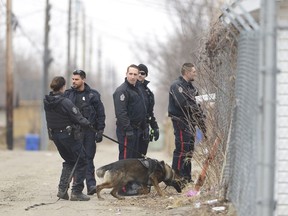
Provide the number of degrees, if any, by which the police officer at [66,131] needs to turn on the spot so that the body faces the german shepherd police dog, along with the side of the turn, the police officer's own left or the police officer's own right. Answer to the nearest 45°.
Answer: approximately 45° to the police officer's own right

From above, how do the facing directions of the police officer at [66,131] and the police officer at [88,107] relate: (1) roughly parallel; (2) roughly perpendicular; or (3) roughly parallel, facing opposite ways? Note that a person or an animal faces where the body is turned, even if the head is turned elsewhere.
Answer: roughly parallel, facing opposite ways

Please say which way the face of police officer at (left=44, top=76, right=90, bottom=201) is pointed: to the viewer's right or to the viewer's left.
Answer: to the viewer's right

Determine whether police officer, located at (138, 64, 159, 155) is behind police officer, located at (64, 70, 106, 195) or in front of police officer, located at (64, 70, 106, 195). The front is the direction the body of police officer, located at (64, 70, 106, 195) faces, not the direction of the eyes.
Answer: behind

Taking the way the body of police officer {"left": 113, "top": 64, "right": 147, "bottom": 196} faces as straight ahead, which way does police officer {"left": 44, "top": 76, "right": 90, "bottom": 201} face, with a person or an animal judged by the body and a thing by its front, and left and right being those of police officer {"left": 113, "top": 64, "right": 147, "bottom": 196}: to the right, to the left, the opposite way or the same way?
to the left

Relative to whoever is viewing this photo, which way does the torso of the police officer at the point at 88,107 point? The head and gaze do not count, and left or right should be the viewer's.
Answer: facing the viewer and to the left of the viewer

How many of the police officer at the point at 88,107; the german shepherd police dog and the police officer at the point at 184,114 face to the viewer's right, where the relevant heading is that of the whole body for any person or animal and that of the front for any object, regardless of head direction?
2

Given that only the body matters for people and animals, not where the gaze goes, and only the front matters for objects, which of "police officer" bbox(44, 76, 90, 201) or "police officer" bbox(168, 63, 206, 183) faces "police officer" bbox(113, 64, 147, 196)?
"police officer" bbox(44, 76, 90, 201)

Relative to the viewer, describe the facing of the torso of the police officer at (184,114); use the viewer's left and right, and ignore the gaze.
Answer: facing to the right of the viewer

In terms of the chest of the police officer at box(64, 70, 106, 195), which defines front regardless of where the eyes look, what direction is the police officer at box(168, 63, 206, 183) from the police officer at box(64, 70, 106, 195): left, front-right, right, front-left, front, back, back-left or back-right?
back-left

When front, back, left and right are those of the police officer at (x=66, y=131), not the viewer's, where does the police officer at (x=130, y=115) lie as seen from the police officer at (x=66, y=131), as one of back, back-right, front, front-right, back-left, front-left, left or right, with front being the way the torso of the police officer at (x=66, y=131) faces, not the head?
front

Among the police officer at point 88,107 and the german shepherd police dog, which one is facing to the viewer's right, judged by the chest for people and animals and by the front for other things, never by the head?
the german shepherd police dog

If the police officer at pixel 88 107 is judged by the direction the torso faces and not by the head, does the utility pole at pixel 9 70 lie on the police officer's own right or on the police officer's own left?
on the police officer's own right

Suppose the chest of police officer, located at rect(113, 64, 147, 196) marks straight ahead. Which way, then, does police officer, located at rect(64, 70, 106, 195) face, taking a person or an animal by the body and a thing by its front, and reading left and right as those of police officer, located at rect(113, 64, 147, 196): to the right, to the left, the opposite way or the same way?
to the right

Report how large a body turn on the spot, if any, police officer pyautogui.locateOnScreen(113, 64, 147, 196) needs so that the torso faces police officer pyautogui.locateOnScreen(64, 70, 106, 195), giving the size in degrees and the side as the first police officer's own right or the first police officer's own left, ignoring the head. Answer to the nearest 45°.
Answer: approximately 135° to the first police officer's own right

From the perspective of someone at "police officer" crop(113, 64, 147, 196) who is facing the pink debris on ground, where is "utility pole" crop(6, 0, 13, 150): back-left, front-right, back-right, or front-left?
back-left

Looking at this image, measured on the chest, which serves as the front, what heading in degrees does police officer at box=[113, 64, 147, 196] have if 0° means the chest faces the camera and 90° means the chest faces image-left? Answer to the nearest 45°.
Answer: approximately 315°

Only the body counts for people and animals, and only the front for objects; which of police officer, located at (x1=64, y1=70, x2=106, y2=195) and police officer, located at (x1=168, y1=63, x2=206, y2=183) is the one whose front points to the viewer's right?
police officer, located at (x1=168, y1=63, x2=206, y2=183)
